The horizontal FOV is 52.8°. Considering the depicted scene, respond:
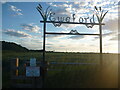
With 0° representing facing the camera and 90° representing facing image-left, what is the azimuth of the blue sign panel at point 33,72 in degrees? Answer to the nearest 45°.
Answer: approximately 0°
